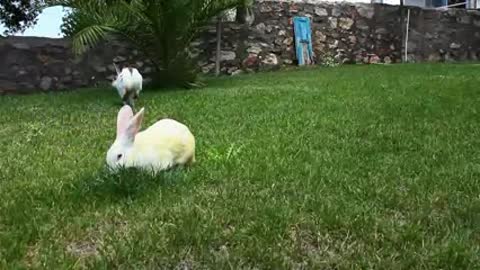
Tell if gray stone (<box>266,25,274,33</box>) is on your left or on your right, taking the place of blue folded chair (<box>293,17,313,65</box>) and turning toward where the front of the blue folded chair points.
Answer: on your right

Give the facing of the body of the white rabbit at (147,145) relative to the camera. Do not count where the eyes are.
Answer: to the viewer's left

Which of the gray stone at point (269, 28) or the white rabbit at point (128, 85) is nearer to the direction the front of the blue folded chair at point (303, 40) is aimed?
the white rabbit

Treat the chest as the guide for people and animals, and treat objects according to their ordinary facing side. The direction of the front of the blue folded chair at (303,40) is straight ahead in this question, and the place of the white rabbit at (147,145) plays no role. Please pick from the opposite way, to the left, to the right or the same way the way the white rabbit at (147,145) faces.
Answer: to the right

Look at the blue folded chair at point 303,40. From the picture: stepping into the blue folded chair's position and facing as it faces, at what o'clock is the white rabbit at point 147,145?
The white rabbit is roughly at 12 o'clock from the blue folded chair.

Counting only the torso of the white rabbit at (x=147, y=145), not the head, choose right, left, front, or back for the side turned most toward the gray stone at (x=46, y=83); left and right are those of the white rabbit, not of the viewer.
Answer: right

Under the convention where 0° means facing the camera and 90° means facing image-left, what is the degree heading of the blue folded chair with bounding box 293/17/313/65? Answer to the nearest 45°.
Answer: approximately 0°

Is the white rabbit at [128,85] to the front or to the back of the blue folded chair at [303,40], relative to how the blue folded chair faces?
to the front

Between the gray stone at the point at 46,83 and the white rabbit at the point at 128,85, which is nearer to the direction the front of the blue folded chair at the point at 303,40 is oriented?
the white rabbit

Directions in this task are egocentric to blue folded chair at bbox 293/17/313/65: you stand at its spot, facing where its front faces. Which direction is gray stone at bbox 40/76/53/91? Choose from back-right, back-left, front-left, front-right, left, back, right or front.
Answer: front-right

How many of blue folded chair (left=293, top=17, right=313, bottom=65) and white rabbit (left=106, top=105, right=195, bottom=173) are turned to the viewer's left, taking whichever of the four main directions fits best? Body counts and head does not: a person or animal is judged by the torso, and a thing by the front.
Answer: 1

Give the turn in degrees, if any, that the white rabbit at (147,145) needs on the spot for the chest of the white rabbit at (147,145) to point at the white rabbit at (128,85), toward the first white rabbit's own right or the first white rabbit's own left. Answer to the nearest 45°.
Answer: approximately 90° to the first white rabbit's own right

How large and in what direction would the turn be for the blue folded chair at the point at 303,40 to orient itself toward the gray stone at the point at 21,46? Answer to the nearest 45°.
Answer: approximately 45° to its right

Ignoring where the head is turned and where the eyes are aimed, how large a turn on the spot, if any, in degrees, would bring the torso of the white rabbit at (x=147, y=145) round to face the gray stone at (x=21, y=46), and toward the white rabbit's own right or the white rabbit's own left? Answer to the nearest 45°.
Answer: approximately 90° to the white rabbit's own right
